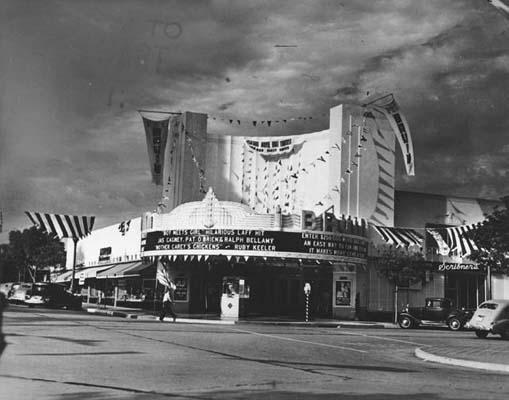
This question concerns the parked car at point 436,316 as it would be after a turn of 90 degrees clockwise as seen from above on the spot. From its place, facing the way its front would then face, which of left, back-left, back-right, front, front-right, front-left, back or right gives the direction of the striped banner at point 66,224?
left

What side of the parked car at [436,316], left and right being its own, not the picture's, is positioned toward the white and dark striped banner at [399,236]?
right

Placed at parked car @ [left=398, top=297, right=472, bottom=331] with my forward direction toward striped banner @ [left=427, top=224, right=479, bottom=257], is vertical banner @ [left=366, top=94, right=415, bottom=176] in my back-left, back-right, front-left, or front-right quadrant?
front-left

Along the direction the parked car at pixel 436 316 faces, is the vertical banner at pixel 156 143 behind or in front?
in front

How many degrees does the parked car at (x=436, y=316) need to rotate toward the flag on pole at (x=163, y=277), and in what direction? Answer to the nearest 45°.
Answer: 0° — it already faces it

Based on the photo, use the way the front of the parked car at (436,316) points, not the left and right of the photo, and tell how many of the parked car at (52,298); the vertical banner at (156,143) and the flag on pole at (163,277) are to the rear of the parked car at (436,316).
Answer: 0

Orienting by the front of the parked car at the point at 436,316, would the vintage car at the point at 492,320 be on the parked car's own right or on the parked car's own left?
on the parked car's own left

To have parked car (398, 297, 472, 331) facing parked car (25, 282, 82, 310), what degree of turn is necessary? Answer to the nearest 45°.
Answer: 0° — it already faces it

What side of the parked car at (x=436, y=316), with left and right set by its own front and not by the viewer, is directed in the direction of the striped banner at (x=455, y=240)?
right

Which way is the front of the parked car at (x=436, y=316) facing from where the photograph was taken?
facing to the left of the viewer

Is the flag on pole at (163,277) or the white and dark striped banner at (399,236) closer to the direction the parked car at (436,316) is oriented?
the flag on pole
